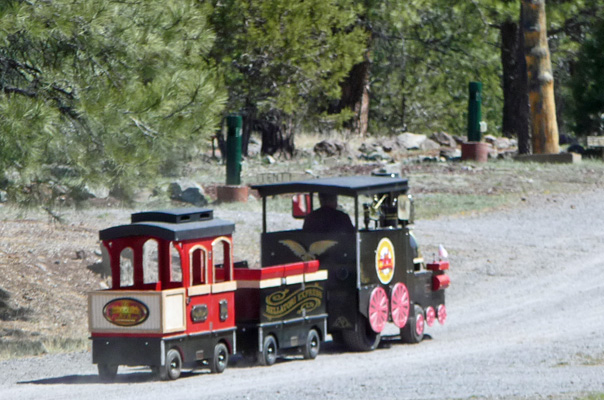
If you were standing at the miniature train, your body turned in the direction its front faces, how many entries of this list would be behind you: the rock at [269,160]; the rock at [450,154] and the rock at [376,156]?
0

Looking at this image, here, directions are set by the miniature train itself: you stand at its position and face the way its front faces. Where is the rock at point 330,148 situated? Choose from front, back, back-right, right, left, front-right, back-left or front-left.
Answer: front-left

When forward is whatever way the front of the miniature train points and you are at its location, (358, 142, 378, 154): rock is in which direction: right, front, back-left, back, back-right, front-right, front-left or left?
front-left

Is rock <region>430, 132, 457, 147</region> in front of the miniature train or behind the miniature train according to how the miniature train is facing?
in front

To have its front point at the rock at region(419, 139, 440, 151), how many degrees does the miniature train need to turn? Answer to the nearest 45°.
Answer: approximately 45° to its left

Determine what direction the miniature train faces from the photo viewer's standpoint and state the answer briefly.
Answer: facing away from the viewer and to the right of the viewer

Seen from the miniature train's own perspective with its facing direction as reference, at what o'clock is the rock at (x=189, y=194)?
The rock is roughly at 10 o'clock from the miniature train.

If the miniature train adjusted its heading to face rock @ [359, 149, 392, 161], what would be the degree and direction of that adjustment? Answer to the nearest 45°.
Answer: approximately 45° to its left

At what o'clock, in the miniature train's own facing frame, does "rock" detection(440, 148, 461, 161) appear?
The rock is roughly at 11 o'clock from the miniature train.

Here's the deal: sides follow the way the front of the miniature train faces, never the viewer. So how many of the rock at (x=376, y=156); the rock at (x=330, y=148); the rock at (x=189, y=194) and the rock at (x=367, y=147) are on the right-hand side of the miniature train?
0

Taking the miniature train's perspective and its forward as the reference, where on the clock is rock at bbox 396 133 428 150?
The rock is roughly at 11 o'clock from the miniature train.
